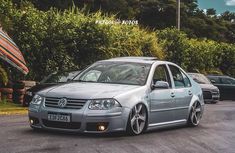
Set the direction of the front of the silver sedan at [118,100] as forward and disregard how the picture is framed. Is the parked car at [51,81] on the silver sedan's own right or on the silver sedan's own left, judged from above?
on the silver sedan's own right

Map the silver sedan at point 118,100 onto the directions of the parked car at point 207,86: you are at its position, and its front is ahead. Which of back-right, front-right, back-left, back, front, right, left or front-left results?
front-right

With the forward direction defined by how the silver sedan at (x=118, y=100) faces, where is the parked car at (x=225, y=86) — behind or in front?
behind

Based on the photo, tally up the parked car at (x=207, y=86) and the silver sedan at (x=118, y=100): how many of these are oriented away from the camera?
0
